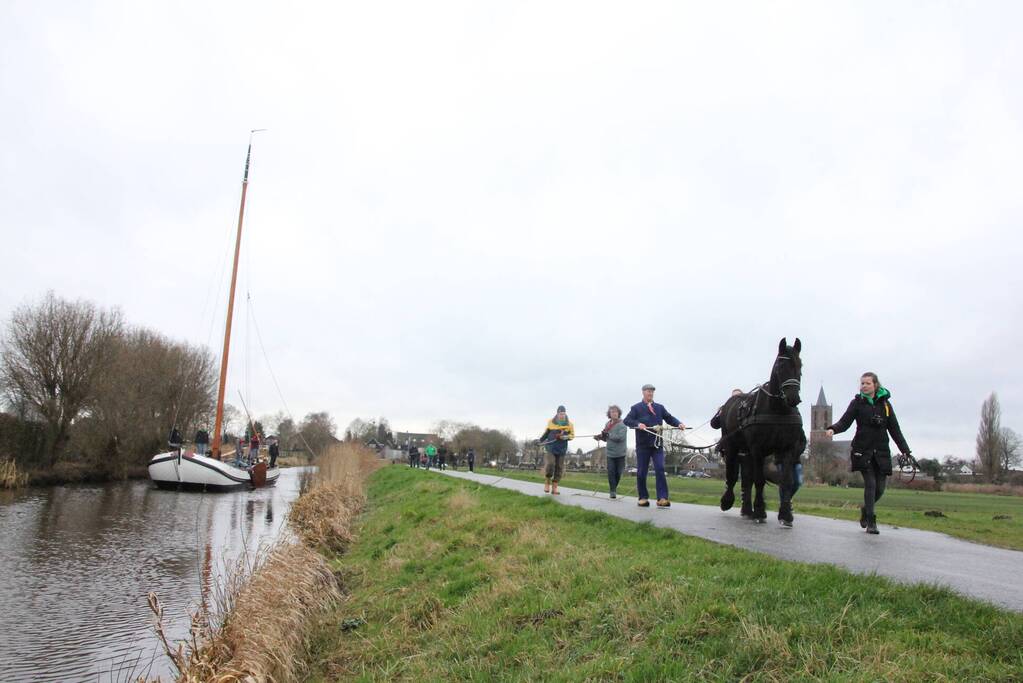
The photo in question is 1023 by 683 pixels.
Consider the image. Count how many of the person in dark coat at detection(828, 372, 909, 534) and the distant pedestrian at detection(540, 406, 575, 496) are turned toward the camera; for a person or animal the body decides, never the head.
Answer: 2

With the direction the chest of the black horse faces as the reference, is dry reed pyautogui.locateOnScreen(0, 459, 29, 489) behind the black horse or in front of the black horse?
behind

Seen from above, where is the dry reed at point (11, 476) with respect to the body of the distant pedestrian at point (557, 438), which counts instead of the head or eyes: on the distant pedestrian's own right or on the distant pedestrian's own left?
on the distant pedestrian's own right

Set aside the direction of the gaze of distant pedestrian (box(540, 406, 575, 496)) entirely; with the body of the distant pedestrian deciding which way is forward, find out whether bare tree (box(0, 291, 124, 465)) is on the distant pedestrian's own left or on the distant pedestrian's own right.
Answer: on the distant pedestrian's own right

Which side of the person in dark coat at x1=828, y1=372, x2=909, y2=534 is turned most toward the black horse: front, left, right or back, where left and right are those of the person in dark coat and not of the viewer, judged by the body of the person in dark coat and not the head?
right

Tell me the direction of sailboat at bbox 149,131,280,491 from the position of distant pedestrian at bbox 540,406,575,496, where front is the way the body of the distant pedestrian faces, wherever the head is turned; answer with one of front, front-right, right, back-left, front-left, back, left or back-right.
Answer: back-right

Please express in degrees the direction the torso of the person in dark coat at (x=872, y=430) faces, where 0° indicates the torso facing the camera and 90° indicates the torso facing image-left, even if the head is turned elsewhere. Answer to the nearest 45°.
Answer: approximately 0°

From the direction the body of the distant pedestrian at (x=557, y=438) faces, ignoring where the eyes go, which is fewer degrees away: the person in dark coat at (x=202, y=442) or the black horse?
the black horse

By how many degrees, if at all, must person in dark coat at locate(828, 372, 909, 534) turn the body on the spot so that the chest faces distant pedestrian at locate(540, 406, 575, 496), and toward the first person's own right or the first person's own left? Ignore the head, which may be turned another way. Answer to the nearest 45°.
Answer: approximately 135° to the first person's own right

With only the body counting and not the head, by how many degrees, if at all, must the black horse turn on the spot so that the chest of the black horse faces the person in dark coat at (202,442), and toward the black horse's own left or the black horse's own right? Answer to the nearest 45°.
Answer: approximately 180°

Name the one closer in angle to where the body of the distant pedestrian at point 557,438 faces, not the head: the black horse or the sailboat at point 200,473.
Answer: the black horse
